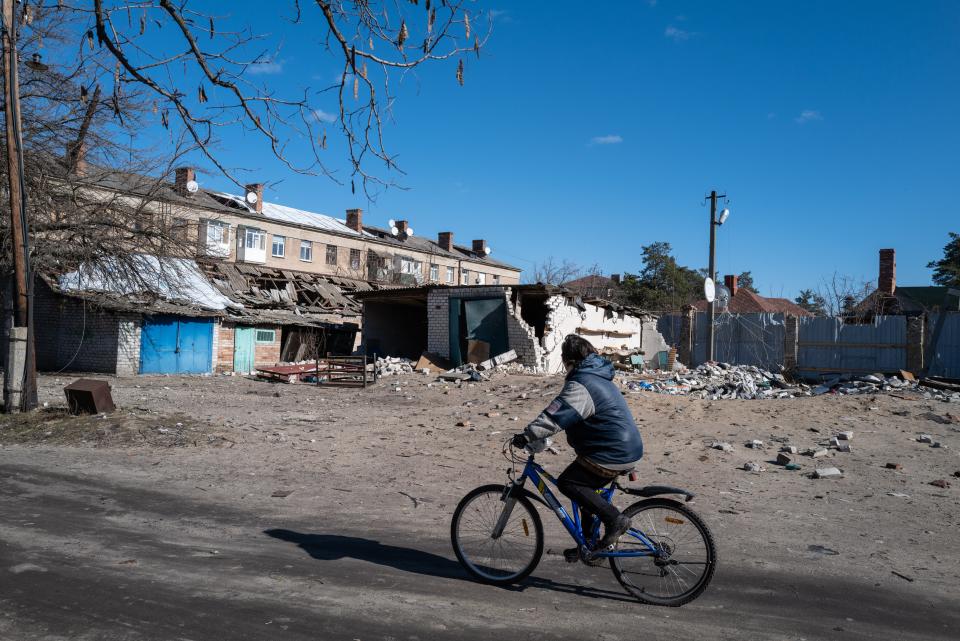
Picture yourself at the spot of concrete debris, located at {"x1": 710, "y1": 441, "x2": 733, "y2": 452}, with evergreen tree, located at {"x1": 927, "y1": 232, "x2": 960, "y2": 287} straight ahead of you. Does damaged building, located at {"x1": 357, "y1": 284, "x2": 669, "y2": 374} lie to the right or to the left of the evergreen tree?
left

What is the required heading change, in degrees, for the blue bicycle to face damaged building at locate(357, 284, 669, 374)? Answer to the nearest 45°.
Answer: approximately 90° to its right

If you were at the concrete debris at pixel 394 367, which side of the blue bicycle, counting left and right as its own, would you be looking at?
right

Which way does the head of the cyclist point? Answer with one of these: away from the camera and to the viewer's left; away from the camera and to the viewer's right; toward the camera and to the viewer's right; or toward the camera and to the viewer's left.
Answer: away from the camera and to the viewer's left

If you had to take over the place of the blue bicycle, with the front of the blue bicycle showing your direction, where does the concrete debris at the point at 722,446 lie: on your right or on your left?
on your right

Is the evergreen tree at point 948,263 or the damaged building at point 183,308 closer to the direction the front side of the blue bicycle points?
the damaged building

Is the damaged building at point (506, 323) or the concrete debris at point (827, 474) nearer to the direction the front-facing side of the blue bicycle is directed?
the damaged building

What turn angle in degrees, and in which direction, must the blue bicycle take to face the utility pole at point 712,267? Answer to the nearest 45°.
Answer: approximately 90° to its right

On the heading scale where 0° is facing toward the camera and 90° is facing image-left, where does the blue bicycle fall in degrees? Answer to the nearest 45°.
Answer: approximately 90°
